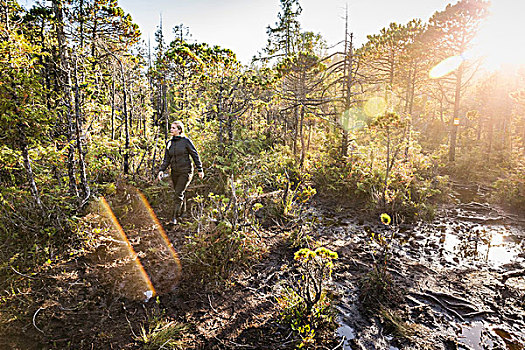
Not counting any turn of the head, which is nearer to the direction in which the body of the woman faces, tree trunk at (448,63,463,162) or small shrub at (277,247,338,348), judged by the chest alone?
the small shrub

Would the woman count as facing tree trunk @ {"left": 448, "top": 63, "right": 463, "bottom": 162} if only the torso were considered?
no

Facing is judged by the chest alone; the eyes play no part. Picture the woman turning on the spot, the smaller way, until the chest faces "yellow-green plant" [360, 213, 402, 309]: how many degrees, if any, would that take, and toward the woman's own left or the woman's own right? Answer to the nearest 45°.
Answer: approximately 90° to the woman's own left

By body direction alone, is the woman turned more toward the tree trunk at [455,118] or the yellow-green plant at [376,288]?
the yellow-green plant

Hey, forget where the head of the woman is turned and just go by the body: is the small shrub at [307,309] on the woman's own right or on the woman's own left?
on the woman's own left

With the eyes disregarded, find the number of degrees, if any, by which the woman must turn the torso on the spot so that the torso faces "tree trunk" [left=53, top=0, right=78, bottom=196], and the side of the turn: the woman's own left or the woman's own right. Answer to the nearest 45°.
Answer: approximately 45° to the woman's own right

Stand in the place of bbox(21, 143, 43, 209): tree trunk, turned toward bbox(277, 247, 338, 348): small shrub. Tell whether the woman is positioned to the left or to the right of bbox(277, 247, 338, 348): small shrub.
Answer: left
